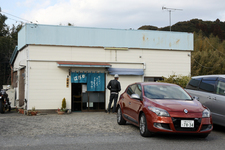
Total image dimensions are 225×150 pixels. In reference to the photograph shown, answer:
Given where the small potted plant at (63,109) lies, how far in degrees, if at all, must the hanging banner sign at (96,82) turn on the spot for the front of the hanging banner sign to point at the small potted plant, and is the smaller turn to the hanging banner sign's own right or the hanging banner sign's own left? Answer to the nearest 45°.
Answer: approximately 45° to the hanging banner sign's own right

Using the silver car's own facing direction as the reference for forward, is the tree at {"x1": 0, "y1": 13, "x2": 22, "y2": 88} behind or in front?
behind

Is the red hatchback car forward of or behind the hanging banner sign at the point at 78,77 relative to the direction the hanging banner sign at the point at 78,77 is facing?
forward

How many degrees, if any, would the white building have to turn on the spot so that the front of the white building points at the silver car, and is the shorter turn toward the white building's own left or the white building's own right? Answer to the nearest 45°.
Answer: approximately 45° to the white building's own left

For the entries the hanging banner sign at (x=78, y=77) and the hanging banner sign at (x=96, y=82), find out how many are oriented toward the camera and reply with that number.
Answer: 2
